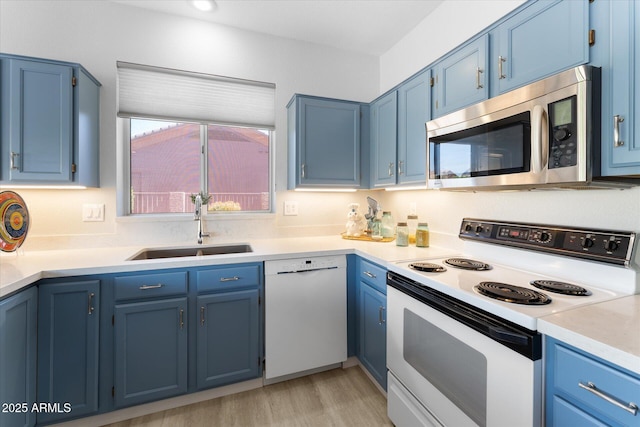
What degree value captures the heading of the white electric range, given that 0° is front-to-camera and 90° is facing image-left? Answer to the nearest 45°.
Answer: approximately 45°

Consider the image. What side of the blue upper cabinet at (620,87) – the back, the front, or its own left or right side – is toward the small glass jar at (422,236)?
right

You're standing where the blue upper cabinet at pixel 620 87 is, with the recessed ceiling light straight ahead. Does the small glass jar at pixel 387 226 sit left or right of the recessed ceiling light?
right

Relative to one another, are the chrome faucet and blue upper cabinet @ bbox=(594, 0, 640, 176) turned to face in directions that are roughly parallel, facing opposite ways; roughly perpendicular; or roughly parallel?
roughly perpendicular

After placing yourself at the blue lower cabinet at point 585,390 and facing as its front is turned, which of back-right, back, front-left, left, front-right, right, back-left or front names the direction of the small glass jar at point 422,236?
right

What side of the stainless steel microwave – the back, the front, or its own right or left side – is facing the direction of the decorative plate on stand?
front

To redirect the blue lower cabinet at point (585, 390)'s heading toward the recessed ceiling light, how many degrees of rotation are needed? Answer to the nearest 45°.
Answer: approximately 45° to its right

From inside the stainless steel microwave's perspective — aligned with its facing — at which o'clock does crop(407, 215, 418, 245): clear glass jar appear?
The clear glass jar is roughly at 3 o'clock from the stainless steel microwave.

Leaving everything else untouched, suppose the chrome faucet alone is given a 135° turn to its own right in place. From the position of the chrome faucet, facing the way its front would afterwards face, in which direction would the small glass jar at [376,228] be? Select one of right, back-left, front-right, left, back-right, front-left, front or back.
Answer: back-right

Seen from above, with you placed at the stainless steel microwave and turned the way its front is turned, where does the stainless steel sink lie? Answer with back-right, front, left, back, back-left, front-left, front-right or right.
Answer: front-right

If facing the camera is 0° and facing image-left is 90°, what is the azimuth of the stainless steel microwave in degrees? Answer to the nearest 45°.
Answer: approximately 45°

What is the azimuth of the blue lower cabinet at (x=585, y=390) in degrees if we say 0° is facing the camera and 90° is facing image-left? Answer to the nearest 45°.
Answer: approximately 45°
